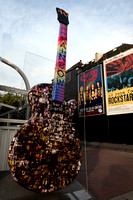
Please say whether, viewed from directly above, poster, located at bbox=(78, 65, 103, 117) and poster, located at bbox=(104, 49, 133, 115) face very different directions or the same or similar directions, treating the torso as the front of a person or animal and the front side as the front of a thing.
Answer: same or similar directions

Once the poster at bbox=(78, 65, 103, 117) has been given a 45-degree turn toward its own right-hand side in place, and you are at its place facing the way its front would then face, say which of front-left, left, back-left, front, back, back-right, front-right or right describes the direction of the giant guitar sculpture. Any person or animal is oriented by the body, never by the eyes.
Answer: left

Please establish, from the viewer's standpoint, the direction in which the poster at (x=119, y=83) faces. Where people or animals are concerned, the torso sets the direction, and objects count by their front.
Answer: facing the viewer and to the left of the viewer

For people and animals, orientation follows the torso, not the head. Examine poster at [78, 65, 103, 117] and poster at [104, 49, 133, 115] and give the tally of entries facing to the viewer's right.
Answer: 0

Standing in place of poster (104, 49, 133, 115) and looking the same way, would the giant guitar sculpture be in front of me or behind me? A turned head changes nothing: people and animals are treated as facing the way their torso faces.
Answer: in front

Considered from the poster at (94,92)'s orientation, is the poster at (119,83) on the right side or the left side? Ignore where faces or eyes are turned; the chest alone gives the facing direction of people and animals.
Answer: on its left

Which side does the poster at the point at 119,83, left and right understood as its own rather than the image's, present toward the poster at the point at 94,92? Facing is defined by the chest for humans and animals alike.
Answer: right
